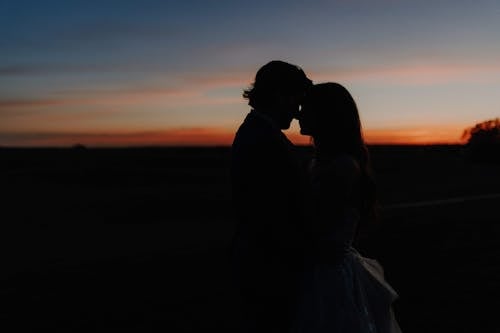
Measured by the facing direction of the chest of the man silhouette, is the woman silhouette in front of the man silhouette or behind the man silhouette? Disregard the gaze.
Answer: in front

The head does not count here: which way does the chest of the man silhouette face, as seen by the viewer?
to the viewer's right

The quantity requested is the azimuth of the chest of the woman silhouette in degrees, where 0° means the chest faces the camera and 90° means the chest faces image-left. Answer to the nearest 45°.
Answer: approximately 90°

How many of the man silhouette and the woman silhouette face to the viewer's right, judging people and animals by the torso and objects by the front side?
1

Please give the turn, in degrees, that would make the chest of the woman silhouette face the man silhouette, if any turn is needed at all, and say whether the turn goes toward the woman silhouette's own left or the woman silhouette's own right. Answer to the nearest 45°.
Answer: approximately 45° to the woman silhouette's own left

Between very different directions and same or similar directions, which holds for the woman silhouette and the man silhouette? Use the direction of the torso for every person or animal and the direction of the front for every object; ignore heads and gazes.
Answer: very different directions
